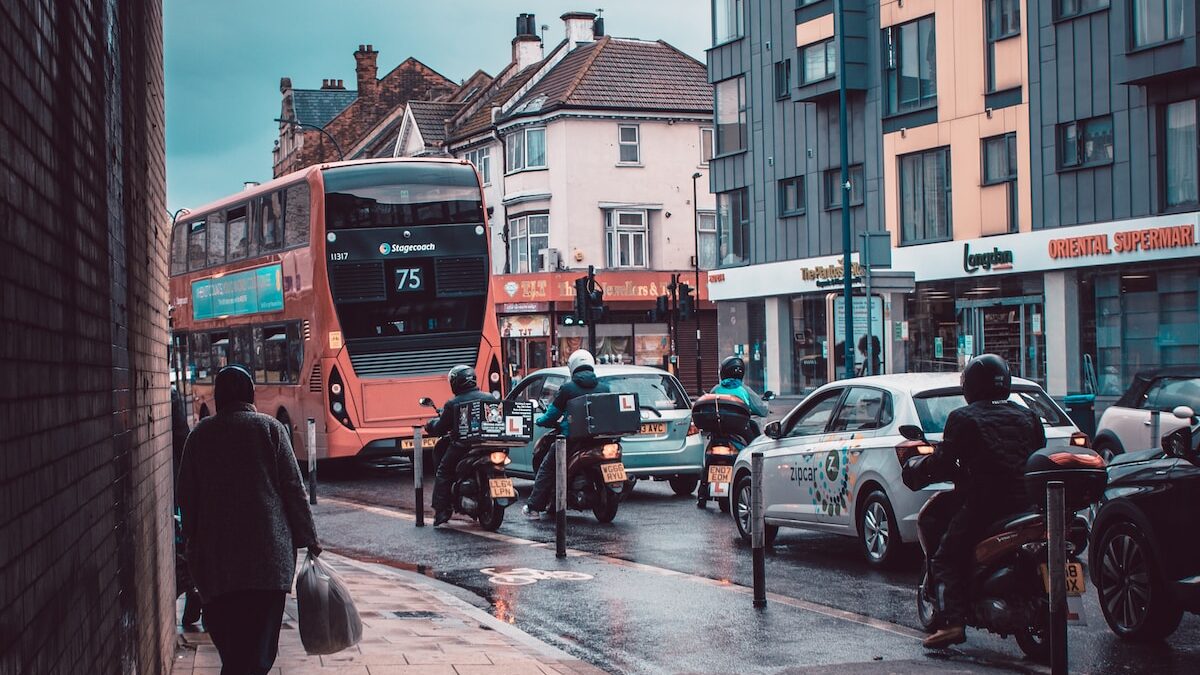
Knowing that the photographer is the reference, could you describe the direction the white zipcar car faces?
facing away from the viewer and to the left of the viewer

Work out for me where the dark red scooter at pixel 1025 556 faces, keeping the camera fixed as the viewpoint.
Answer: facing away from the viewer and to the left of the viewer

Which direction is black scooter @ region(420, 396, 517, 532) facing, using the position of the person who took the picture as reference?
facing away from the viewer and to the left of the viewer

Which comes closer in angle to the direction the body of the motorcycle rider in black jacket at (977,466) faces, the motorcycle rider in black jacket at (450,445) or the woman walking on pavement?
the motorcycle rider in black jacket

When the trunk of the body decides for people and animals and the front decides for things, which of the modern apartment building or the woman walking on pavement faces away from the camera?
the woman walking on pavement

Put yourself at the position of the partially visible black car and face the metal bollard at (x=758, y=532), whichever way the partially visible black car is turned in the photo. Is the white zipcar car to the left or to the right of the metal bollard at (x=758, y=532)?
right

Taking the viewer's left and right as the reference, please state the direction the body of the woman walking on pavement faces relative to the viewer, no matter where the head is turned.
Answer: facing away from the viewer

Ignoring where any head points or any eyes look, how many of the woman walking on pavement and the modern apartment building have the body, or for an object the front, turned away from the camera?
1
